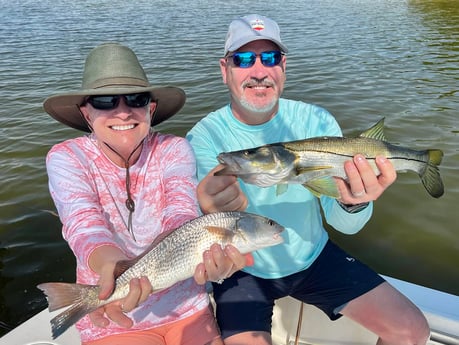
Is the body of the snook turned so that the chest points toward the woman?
yes

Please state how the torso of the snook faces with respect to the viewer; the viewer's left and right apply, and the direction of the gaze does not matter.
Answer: facing to the left of the viewer

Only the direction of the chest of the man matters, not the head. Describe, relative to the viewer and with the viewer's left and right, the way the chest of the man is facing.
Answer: facing the viewer

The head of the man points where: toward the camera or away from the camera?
toward the camera

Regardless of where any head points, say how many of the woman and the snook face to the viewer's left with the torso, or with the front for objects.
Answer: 1

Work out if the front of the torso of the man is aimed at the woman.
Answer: no

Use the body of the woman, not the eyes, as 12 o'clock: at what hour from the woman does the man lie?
The man is roughly at 9 o'clock from the woman.

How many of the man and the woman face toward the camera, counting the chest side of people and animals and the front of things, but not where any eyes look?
2

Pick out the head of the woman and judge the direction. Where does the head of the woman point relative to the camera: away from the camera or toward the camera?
toward the camera

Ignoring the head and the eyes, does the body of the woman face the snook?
no
